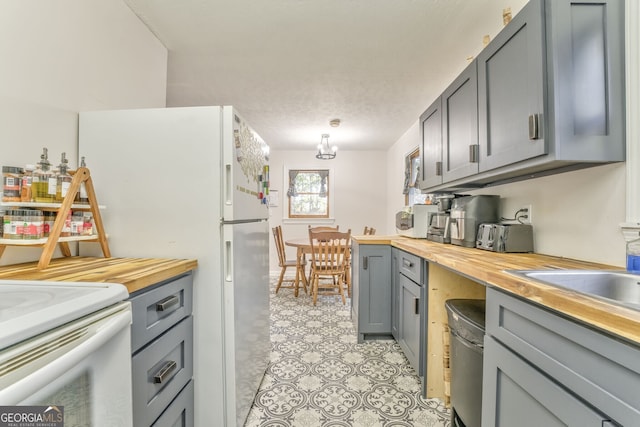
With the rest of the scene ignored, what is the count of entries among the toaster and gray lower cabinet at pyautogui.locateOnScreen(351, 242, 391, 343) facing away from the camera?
0

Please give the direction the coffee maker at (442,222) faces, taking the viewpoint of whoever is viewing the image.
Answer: facing the viewer and to the left of the viewer

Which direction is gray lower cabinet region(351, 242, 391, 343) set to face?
toward the camera

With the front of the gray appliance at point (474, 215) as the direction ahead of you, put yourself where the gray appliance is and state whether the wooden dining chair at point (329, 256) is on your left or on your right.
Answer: on your right

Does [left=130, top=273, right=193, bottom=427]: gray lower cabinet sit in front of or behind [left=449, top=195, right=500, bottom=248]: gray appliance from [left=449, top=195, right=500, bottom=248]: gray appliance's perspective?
in front

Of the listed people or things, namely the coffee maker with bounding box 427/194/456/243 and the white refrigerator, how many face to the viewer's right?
1

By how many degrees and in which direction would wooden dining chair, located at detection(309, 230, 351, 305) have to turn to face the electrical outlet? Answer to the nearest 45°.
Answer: approximately 135° to its right

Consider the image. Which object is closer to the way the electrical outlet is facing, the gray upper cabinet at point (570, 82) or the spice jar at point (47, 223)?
the spice jar

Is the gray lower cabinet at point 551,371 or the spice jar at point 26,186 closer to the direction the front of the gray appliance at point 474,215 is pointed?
the spice jar

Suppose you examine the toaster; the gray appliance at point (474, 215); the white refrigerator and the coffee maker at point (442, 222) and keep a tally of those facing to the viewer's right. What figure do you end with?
1

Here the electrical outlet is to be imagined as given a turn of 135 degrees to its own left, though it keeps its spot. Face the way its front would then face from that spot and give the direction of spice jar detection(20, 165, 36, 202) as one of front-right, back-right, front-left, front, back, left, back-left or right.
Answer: back-right

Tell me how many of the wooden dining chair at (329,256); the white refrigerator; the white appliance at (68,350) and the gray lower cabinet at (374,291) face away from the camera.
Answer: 1

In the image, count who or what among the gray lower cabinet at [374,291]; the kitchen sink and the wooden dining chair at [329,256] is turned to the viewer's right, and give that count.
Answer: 0

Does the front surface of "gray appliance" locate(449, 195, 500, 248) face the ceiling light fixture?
no

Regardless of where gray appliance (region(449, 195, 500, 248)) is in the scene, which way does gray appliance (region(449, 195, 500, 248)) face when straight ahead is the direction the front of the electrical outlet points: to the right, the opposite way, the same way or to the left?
the same way

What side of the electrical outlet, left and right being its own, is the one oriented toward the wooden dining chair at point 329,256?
right

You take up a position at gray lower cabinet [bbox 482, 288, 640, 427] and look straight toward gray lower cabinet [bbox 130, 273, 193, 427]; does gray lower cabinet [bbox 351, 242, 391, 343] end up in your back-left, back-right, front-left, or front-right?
front-right

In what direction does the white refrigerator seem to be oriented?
to the viewer's right

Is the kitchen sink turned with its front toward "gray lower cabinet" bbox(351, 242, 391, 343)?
no

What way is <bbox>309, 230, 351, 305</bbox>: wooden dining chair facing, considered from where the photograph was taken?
facing away from the viewer
